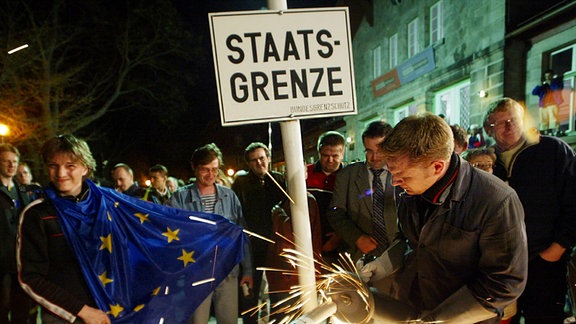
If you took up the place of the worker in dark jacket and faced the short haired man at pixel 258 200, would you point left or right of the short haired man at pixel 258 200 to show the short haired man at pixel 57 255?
left

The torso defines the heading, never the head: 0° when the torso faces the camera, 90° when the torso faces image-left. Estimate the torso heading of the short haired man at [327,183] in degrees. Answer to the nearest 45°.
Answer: approximately 0°

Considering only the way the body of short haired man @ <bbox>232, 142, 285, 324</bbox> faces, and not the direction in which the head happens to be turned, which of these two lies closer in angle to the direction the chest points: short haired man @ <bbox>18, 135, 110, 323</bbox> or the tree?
the short haired man

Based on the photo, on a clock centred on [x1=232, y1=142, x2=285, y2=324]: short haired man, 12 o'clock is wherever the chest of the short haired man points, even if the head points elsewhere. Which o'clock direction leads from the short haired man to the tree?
The tree is roughly at 5 o'clock from the short haired man.

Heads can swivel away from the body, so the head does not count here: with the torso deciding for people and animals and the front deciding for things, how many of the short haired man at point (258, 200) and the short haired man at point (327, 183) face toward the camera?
2

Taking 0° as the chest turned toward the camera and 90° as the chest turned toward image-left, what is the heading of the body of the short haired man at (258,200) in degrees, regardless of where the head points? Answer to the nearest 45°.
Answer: approximately 0°

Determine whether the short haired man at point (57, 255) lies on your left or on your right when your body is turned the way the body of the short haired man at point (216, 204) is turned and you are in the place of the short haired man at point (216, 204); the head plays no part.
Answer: on your right
